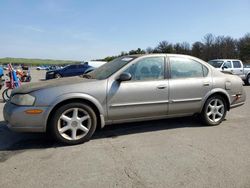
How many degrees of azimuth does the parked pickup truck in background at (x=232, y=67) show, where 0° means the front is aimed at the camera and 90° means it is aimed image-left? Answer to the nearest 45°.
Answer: approximately 45°

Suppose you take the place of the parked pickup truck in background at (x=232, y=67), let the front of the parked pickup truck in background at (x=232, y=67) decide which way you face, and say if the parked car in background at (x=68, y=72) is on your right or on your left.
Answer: on your right
